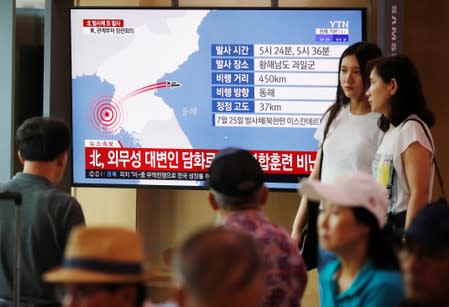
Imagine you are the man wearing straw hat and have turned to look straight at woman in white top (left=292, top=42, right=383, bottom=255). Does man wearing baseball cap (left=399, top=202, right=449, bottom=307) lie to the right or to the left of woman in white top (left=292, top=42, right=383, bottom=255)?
right

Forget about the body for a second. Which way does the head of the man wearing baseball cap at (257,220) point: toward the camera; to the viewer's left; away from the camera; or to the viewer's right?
away from the camera

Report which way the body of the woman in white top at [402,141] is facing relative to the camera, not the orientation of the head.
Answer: to the viewer's left

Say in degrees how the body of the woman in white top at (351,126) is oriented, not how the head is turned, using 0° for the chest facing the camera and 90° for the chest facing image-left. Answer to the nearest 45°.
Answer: approximately 45°

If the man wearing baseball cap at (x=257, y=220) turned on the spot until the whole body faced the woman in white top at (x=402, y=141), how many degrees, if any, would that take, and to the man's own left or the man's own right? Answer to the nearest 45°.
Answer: approximately 45° to the man's own right

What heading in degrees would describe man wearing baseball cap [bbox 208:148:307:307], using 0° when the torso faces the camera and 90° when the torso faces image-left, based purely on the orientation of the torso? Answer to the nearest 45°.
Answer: approximately 180°

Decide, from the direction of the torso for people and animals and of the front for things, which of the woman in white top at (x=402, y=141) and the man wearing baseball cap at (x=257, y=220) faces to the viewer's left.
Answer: the woman in white top

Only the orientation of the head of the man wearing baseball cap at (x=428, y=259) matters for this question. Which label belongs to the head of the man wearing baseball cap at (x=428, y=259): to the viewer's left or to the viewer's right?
to the viewer's left

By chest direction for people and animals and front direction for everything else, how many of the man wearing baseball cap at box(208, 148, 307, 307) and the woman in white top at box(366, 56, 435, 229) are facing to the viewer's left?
1

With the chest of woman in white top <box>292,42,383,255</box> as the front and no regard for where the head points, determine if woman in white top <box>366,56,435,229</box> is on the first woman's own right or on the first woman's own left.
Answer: on the first woman's own left

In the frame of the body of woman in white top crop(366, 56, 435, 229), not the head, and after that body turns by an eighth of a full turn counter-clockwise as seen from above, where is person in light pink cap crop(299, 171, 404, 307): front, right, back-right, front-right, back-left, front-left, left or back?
front-left

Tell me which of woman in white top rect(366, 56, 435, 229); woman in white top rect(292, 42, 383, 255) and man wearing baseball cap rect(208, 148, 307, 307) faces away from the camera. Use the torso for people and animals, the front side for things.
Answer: the man wearing baseball cap
